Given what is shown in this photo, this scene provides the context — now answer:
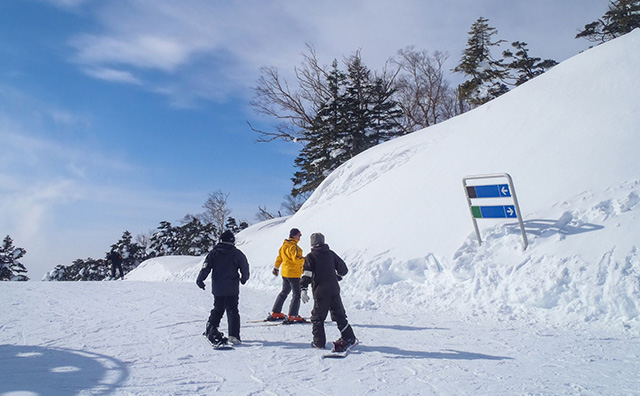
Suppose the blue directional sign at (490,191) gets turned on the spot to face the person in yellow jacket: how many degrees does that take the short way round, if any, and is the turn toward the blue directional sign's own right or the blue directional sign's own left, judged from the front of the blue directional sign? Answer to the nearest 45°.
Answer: approximately 45° to the blue directional sign's own right

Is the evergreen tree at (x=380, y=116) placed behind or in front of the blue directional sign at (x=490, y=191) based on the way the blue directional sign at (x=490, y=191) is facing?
behind

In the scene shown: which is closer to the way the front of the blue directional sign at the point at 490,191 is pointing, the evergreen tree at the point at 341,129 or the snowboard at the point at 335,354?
the snowboard

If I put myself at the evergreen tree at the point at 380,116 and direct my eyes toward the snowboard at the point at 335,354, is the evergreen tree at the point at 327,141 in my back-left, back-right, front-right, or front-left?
front-right

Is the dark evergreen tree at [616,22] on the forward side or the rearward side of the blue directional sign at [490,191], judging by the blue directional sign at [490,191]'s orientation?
on the rearward side

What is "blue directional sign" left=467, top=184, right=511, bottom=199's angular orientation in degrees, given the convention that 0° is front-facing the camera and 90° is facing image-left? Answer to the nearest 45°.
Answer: approximately 0°

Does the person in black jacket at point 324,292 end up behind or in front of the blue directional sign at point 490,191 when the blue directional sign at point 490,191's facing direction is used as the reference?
in front

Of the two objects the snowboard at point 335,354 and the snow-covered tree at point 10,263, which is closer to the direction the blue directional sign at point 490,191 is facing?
the snowboard

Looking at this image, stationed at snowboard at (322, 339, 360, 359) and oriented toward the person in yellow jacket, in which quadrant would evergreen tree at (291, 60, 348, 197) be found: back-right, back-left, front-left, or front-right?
front-right

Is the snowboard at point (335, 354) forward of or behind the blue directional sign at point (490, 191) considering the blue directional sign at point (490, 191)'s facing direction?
forward

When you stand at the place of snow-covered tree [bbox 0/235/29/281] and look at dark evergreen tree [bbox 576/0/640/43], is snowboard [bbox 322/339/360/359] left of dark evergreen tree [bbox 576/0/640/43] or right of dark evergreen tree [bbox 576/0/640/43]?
right

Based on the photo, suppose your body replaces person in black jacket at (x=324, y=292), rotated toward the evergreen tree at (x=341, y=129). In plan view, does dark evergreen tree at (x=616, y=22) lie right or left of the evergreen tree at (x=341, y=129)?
right

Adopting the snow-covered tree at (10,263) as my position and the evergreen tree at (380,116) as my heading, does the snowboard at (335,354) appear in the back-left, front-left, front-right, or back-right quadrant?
front-right

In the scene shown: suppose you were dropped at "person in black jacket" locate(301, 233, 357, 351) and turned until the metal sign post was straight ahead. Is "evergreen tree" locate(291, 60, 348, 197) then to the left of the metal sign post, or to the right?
left
